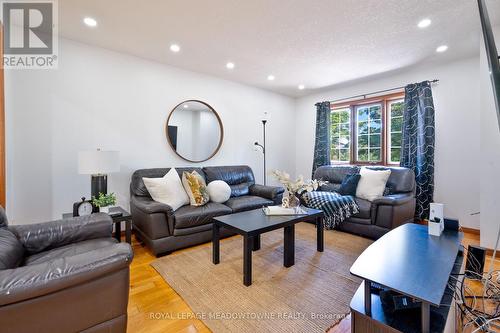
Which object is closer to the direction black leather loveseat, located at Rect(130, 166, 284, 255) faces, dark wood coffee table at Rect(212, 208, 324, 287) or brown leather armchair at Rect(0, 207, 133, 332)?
the dark wood coffee table

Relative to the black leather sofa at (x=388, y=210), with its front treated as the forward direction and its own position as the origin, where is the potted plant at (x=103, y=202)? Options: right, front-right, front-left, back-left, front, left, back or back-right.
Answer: front

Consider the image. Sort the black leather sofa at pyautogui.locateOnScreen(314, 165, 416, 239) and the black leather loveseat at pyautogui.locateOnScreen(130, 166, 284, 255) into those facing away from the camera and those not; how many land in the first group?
0

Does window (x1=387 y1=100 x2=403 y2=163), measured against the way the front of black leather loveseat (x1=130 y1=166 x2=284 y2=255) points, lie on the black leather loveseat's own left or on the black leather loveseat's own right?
on the black leather loveseat's own left

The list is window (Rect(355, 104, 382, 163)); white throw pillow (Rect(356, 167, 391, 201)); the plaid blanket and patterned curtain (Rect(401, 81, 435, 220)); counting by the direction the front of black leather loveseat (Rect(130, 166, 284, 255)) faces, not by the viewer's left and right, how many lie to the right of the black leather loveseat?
0

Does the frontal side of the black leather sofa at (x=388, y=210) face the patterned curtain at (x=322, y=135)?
no

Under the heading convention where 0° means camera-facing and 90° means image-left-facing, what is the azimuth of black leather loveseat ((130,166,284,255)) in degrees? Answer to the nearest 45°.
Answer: approximately 315°

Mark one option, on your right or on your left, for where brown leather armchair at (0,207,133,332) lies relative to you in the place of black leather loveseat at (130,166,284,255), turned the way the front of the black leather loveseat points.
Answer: on your right

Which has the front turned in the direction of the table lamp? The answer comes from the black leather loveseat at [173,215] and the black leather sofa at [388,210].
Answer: the black leather sofa

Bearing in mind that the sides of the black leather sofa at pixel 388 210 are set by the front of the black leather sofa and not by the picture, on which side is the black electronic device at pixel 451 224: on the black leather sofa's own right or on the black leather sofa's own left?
on the black leather sofa's own left

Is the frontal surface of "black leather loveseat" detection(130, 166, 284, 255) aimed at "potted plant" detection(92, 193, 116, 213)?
no

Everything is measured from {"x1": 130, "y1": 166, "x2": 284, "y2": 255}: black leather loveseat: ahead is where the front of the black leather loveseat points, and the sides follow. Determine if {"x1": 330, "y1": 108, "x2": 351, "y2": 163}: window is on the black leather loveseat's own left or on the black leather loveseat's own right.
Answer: on the black leather loveseat's own left

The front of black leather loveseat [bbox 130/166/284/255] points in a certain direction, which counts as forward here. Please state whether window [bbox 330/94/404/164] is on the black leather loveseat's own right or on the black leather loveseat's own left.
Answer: on the black leather loveseat's own left

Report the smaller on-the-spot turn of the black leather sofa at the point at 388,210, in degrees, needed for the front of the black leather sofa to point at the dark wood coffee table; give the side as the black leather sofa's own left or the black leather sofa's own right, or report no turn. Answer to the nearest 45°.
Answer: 0° — it already faces it
